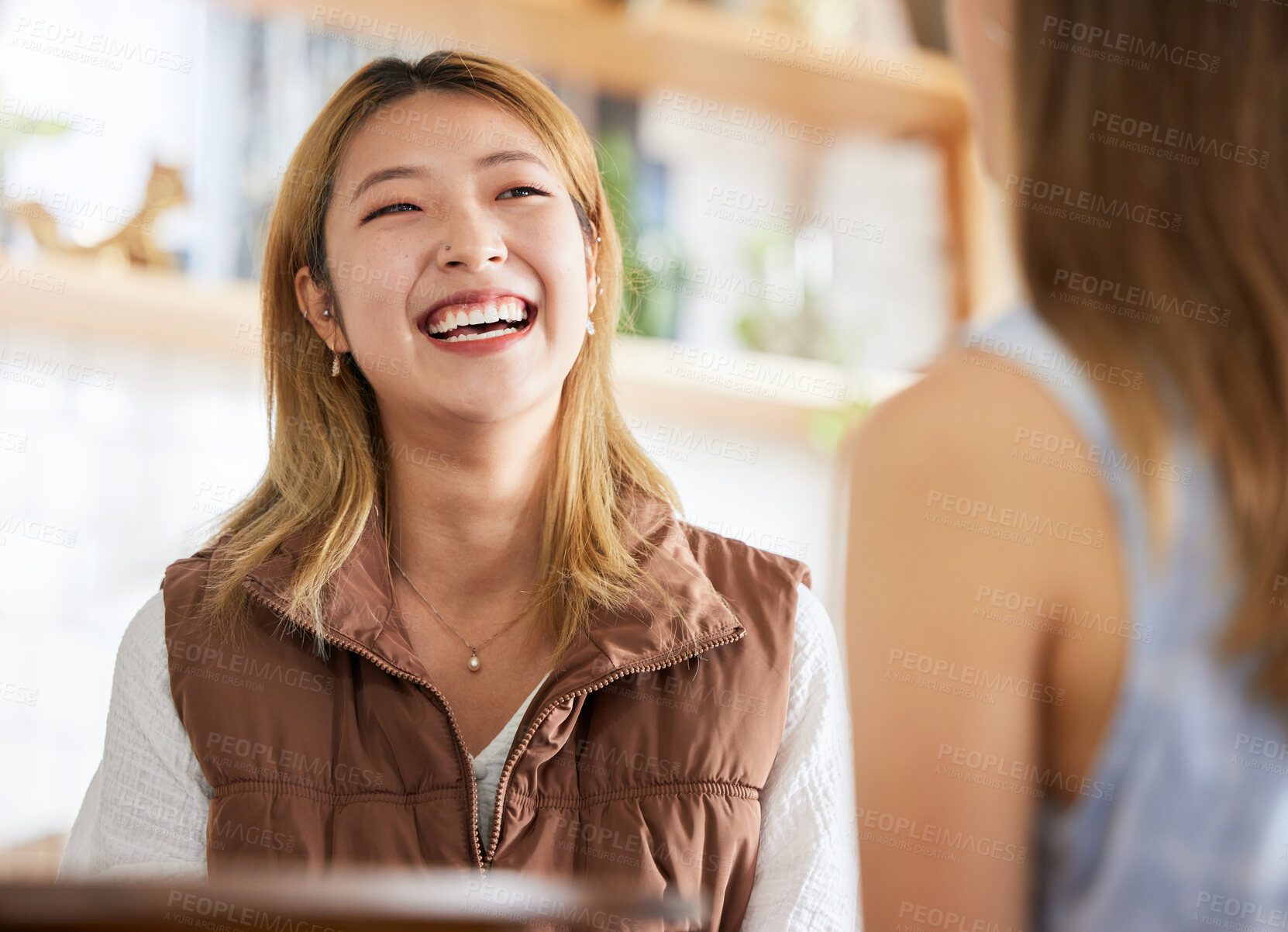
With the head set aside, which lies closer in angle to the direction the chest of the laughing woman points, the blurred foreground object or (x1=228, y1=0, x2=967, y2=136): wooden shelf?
the blurred foreground object

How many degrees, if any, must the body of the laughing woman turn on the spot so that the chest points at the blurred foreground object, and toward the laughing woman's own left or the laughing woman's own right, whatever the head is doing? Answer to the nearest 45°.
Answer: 0° — they already face it

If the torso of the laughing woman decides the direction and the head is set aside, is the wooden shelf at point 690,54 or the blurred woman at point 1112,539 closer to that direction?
the blurred woman

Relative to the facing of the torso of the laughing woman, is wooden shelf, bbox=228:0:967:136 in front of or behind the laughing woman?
behind

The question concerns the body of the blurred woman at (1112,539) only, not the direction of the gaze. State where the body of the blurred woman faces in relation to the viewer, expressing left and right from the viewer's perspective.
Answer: facing away from the viewer and to the left of the viewer

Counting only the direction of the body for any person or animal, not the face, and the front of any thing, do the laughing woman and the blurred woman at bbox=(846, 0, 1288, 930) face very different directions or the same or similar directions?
very different directions

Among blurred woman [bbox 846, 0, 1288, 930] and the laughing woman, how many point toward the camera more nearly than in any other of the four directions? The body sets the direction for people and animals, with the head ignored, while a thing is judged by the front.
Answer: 1
